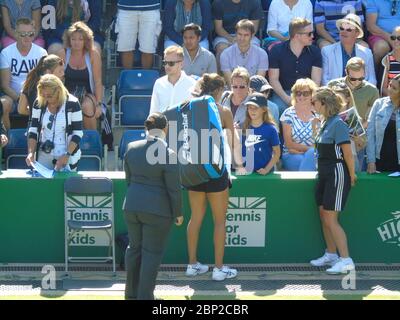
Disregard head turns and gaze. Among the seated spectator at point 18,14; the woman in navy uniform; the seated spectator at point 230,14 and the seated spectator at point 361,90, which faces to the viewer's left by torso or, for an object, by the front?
the woman in navy uniform

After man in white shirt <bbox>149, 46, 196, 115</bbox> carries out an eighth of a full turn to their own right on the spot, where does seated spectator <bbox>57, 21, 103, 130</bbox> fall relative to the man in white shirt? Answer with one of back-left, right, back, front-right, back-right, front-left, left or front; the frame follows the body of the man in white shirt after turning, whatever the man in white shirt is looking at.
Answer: front-right

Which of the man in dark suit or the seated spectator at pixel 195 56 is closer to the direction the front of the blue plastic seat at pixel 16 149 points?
the man in dark suit

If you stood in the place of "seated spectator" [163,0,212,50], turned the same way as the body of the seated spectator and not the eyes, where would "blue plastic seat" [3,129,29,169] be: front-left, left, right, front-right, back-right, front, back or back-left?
front-right

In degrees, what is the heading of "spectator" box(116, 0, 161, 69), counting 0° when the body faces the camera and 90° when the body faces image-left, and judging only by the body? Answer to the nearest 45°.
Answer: approximately 0°

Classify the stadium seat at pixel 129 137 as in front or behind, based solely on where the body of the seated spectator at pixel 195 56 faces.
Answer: in front

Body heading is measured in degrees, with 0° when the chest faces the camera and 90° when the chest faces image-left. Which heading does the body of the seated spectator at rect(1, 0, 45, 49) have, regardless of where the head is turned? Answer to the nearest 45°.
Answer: approximately 0°
